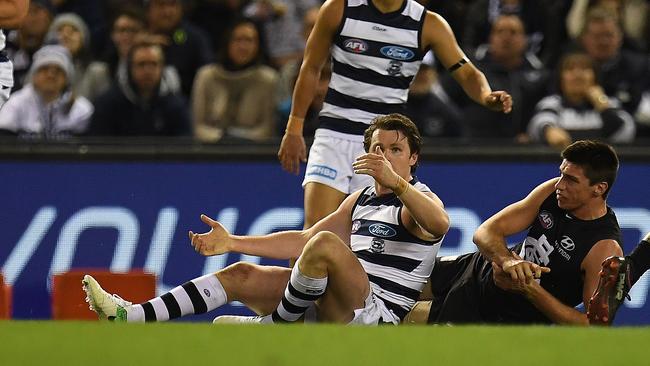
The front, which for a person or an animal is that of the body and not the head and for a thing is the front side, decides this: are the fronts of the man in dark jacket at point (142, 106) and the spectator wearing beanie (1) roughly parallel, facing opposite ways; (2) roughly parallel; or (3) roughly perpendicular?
roughly parallel

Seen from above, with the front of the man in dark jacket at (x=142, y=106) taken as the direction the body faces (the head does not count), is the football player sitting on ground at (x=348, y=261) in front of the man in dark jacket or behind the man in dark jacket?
in front

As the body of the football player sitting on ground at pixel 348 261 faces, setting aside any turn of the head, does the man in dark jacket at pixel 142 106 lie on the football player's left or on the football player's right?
on the football player's right

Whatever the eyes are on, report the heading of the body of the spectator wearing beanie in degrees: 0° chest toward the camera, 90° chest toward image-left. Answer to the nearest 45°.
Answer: approximately 0°

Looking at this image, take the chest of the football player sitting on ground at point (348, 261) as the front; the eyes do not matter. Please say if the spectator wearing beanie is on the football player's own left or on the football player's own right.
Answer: on the football player's own right

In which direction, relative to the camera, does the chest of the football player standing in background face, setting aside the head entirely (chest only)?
toward the camera

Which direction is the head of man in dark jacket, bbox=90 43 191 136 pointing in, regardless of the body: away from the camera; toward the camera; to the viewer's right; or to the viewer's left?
toward the camera

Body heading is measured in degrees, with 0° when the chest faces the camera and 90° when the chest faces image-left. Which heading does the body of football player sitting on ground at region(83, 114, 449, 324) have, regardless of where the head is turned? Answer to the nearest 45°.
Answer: approximately 45°

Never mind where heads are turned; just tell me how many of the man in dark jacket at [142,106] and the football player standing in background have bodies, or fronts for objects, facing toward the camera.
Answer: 2

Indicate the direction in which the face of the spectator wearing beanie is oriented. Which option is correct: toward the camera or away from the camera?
toward the camera

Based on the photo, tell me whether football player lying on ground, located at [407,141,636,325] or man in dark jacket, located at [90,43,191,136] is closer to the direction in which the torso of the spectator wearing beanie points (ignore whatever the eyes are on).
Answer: the football player lying on ground

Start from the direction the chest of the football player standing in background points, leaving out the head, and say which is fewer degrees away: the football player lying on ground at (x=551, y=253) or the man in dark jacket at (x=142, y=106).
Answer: the football player lying on ground

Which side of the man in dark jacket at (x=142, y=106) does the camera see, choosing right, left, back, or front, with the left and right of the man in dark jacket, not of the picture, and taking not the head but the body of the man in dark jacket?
front

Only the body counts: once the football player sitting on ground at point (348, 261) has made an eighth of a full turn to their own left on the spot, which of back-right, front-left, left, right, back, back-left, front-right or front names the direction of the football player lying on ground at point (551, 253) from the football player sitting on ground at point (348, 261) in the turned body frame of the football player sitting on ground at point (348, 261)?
left
